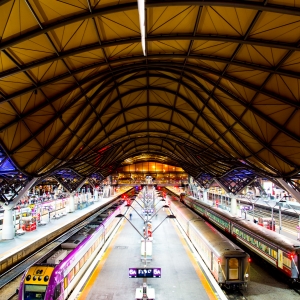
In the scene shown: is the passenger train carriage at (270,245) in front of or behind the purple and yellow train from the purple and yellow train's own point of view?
behind

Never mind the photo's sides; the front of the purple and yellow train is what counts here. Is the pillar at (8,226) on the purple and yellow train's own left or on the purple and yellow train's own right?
on the purple and yellow train's own right

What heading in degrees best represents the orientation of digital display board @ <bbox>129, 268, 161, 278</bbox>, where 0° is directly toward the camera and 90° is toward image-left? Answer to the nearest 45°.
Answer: approximately 0°

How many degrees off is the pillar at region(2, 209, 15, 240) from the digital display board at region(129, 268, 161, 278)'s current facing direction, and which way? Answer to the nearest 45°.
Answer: approximately 135° to its right

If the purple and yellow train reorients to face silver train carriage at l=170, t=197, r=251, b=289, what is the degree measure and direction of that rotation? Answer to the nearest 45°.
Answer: approximately 135° to its left

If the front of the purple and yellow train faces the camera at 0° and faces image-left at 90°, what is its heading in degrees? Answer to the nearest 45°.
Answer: approximately 45°

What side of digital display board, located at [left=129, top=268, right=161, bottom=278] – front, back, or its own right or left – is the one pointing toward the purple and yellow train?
right

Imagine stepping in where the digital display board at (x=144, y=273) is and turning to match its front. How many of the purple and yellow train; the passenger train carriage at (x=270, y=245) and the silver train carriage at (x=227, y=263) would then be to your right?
1

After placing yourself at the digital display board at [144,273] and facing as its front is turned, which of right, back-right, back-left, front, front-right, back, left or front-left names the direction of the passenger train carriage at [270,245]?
back-left
